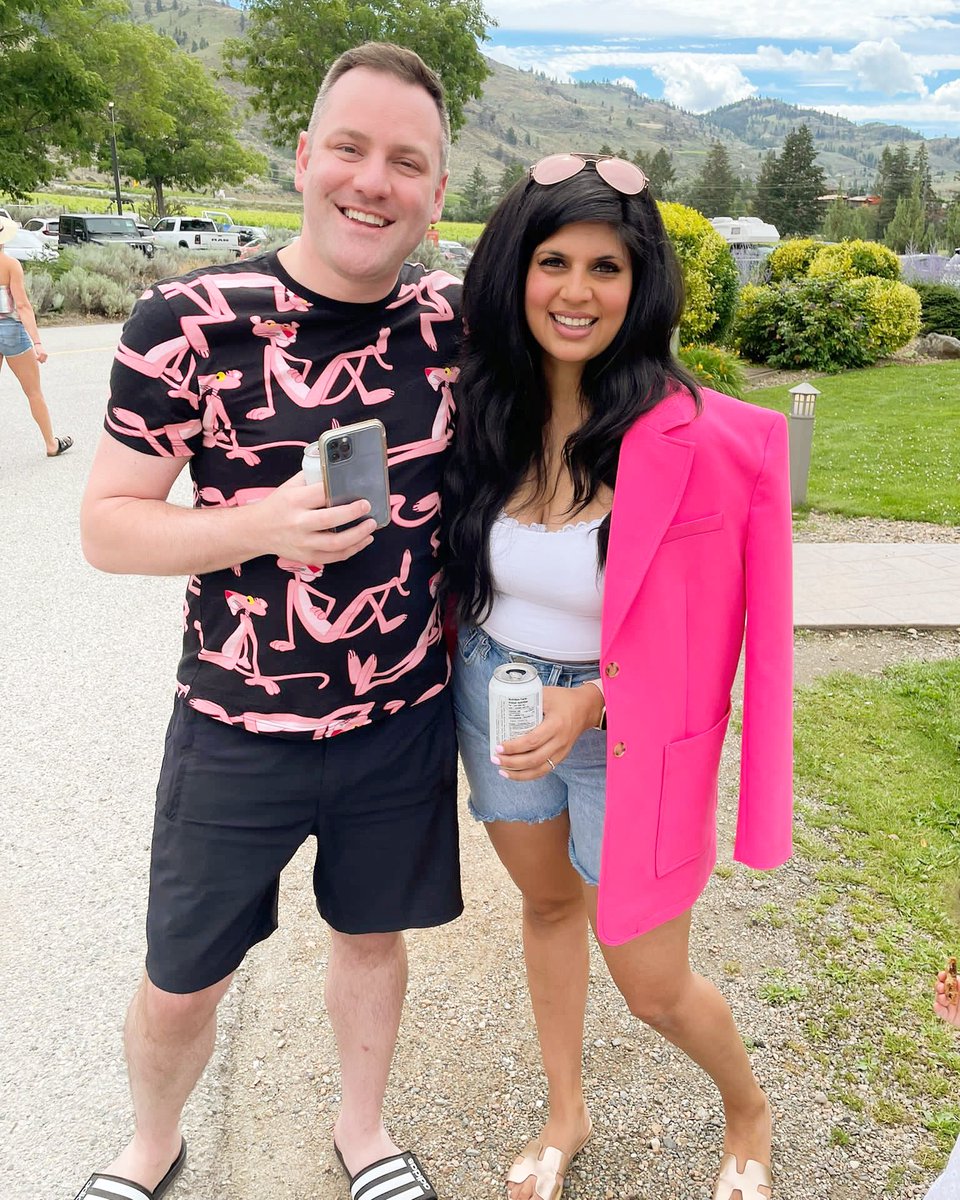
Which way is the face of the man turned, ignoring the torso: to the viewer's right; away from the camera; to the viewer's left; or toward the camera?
toward the camera

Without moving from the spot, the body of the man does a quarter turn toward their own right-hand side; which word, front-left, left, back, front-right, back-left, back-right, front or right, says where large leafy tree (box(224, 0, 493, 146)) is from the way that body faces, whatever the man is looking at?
right

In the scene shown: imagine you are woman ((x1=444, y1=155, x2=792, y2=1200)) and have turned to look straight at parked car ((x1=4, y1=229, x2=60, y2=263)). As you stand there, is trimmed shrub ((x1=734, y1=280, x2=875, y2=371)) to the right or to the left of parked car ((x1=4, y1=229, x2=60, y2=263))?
right

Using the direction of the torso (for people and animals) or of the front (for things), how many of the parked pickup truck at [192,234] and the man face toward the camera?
1

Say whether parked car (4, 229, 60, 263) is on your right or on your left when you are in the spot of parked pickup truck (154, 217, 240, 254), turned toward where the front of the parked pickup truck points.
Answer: on your left

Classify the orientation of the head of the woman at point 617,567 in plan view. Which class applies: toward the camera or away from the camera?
toward the camera

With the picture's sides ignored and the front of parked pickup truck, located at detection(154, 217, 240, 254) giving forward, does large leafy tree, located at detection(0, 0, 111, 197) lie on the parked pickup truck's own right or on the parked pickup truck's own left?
on the parked pickup truck's own left

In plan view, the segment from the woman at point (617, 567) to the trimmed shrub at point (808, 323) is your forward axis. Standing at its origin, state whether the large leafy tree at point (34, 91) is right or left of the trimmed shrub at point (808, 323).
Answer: left

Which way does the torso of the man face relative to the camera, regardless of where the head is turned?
toward the camera

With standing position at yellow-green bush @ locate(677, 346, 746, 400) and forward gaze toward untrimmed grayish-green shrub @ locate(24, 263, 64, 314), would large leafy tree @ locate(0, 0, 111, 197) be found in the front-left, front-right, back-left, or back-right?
front-right

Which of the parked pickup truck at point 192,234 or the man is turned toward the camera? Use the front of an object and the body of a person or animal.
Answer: the man

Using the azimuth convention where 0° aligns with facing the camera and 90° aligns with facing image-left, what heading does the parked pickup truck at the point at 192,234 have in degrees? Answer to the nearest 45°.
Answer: approximately 135°
